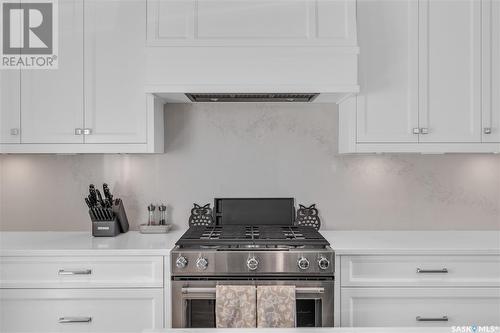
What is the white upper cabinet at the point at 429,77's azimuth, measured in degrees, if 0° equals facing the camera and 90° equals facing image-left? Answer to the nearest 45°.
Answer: approximately 0°

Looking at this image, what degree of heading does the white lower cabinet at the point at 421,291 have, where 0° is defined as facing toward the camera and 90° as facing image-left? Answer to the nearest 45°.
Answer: approximately 0°

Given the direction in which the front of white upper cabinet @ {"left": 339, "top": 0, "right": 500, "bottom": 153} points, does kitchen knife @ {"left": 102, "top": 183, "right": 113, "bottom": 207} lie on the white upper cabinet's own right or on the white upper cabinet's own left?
on the white upper cabinet's own right

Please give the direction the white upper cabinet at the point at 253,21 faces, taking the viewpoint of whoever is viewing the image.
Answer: facing the viewer

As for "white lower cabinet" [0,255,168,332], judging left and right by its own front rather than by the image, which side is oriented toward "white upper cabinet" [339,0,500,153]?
left

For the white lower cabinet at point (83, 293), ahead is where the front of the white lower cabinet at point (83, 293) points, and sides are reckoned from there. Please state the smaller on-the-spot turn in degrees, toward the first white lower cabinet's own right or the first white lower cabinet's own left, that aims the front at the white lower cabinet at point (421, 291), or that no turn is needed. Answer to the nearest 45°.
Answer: approximately 90° to the first white lower cabinet's own left

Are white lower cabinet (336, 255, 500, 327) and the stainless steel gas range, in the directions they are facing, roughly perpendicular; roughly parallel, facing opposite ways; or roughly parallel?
roughly parallel

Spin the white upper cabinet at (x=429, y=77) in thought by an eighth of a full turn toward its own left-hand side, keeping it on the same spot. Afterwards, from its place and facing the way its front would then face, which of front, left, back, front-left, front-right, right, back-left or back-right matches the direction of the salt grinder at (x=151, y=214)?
back-right

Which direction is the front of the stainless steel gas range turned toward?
toward the camera

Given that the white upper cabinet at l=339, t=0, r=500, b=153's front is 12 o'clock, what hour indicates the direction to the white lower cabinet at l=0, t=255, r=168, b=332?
The white lower cabinet is roughly at 2 o'clock from the white upper cabinet.

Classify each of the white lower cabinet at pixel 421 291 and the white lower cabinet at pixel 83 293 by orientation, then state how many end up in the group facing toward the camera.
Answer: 2
